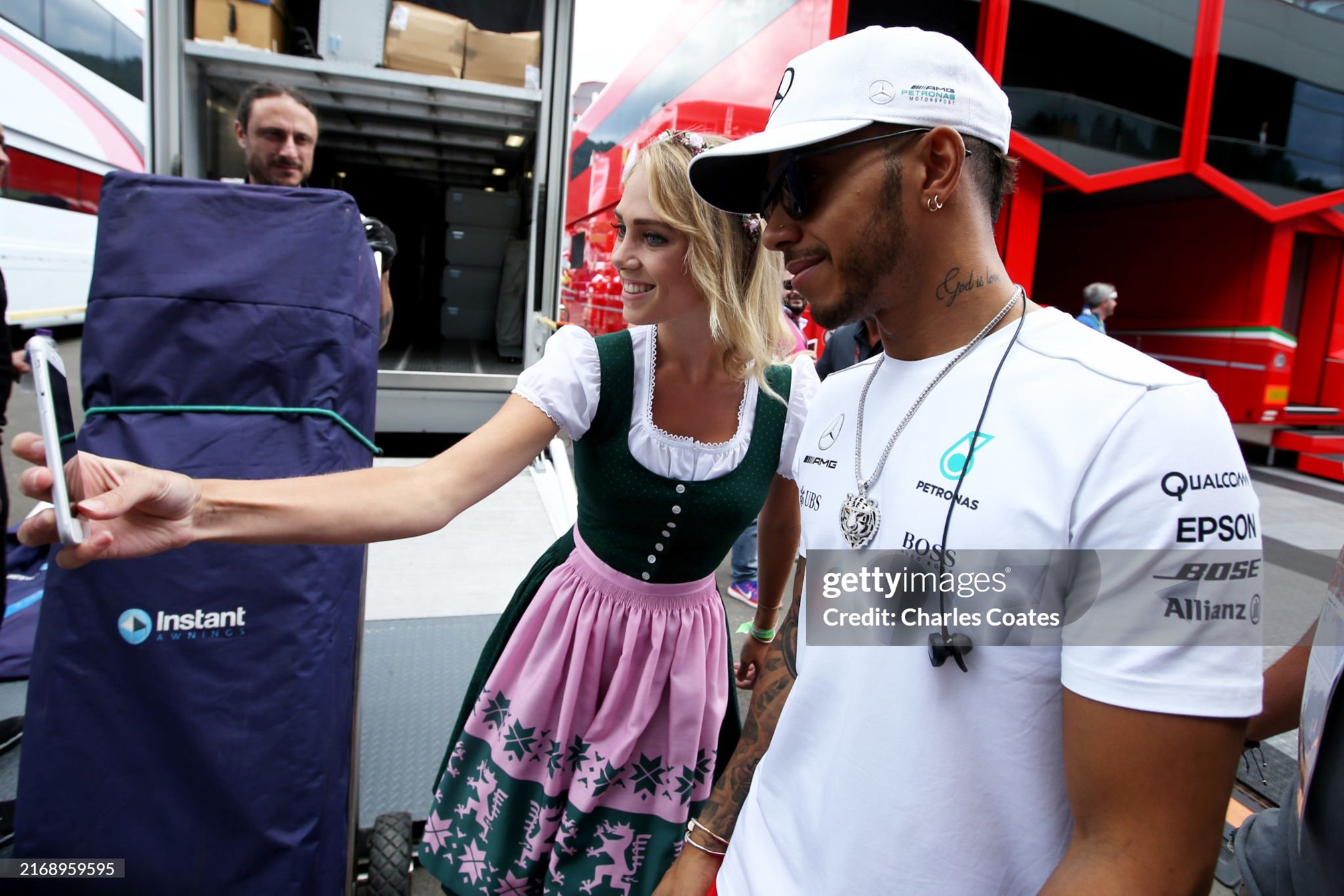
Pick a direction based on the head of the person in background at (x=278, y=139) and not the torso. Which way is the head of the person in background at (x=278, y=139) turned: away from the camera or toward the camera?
toward the camera

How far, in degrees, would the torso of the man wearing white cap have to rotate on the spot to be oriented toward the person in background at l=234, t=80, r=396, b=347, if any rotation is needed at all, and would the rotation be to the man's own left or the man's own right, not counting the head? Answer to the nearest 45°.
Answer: approximately 90° to the man's own right

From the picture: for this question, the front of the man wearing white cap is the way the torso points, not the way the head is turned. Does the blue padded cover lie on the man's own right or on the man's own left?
on the man's own right

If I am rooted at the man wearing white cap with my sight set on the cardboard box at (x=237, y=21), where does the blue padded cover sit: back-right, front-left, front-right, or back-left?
front-left

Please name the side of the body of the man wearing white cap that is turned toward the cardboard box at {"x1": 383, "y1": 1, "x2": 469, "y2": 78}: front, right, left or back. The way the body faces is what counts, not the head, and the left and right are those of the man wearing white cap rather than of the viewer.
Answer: right

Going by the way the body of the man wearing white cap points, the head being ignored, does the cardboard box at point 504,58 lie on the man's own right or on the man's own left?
on the man's own right

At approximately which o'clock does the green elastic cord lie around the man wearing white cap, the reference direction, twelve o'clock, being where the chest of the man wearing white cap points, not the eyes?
The green elastic cord is roughly at 2 o'clock from the man wearing white cap.

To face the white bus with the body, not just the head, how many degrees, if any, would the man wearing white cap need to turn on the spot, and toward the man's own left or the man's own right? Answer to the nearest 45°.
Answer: approximately 90° to the man's own right

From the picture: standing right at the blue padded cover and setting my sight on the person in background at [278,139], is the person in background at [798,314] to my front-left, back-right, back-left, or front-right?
front-right

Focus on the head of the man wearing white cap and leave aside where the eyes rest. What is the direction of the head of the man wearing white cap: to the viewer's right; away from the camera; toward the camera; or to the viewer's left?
to the viewer's left

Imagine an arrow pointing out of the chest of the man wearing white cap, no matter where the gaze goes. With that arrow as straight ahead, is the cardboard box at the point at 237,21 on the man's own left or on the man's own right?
on the man's own right

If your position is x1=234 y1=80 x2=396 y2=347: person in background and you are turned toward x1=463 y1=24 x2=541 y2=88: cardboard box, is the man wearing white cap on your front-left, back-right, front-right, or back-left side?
back-right

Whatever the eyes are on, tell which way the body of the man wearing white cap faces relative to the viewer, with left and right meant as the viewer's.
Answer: facing the viewer and to the left of the viewer
